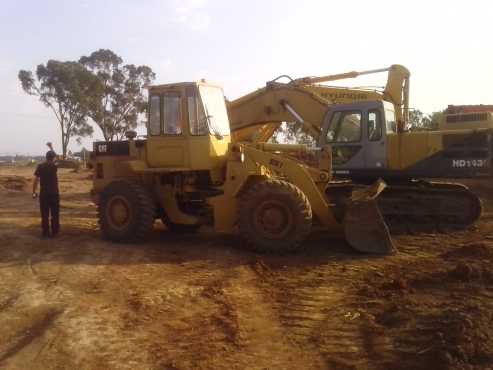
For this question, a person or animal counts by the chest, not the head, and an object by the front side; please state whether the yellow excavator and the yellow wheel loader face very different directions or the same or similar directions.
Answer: very different directions

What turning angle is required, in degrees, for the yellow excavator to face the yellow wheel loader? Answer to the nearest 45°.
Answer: approximately 45° to its left

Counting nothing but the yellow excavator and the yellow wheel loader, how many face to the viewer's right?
1

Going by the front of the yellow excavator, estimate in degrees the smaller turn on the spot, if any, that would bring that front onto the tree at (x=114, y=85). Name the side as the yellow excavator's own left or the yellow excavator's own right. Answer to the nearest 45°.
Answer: approximately 45° to the yellow excavator's own right

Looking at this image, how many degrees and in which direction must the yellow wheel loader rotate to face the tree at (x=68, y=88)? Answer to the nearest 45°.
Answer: approximately 90° to its left

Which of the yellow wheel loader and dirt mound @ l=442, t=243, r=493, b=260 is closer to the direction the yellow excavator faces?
the yellow wheel loader

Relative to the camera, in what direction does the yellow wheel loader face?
facing to the right of the viewer

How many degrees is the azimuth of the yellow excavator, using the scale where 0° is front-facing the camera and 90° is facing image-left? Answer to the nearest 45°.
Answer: approximately 90°

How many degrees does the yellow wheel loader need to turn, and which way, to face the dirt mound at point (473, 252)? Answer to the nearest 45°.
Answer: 0° — it already faces it

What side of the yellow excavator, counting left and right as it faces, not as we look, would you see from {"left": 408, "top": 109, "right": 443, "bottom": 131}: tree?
right
